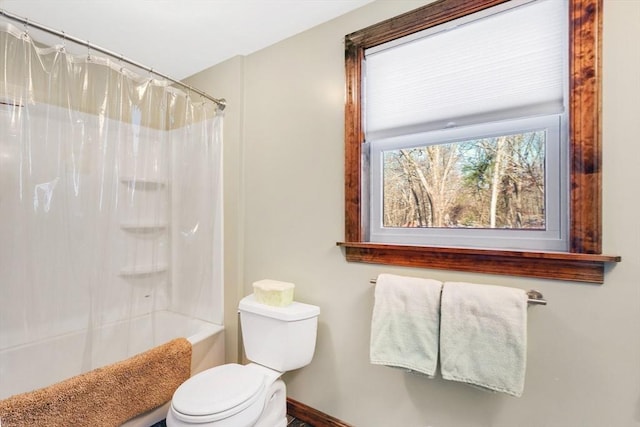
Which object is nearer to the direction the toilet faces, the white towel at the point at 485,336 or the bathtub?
the bathtub

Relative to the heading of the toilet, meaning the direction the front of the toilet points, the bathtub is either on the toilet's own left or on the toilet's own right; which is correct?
on the toilet's own right

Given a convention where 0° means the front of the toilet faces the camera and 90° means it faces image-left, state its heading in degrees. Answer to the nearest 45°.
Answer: approximately 45°
